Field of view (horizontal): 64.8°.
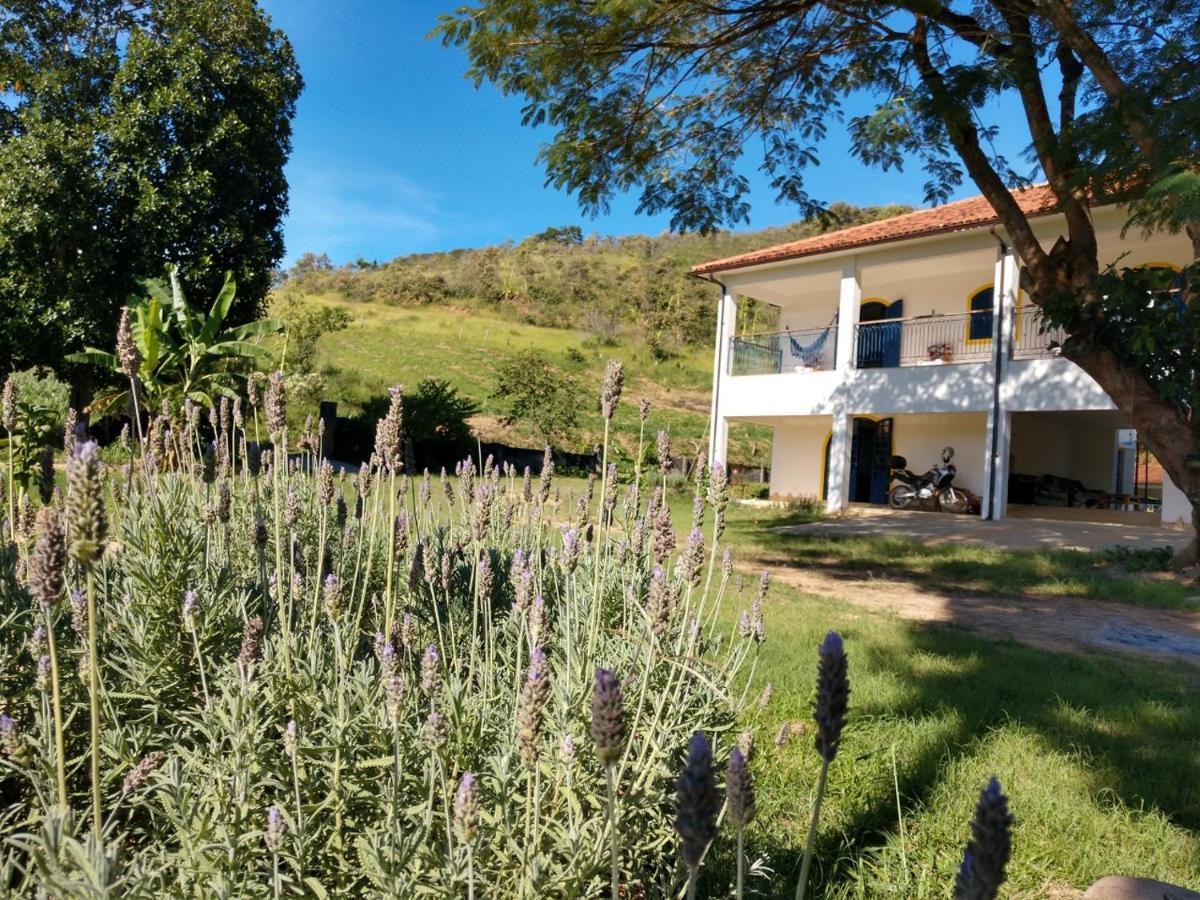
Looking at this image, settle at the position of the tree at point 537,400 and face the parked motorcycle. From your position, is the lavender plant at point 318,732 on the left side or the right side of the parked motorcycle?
right

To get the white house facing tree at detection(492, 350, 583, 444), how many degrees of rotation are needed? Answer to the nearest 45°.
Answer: approximately 45° to its right

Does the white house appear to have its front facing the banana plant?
no

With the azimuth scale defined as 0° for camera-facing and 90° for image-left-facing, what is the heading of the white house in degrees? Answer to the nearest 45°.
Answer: approximately 45°
